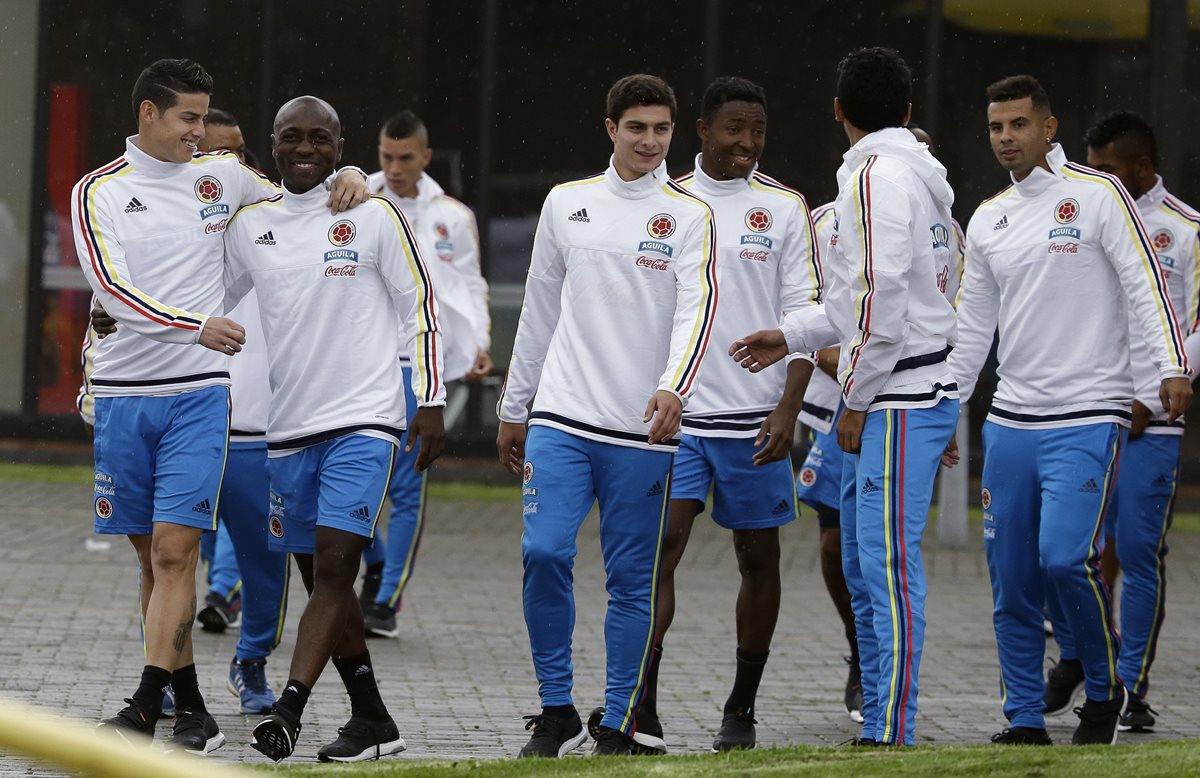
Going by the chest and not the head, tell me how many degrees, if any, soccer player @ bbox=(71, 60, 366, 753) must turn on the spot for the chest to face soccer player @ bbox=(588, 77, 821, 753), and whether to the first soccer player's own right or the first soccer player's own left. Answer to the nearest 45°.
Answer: approximately 45° to the first soccer player's own left

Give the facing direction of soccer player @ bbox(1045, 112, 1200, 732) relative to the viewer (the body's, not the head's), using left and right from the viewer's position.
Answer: facing the viewer and to the left of the viewer

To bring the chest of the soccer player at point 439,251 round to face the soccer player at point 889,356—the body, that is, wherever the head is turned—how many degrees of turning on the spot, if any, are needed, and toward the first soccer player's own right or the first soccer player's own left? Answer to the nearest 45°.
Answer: approximately 45° to the first soccer player's own left

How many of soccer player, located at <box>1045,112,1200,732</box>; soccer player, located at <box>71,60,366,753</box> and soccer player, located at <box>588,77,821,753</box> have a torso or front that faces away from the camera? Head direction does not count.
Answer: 0

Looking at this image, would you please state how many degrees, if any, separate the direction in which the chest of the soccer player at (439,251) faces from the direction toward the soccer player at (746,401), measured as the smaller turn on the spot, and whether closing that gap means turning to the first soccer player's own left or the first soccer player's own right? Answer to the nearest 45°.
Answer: approximately 45° to the first soccer player's own left

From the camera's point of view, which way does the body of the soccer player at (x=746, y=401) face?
toward the camera

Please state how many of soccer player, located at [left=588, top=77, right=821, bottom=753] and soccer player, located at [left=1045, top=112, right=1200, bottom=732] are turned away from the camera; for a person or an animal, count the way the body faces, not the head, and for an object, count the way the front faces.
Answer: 0

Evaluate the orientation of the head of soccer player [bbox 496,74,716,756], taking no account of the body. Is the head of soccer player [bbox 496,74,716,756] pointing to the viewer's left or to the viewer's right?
to the viewer's right

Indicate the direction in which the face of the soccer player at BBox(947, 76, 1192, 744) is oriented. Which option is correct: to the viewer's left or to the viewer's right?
to the viewer's left

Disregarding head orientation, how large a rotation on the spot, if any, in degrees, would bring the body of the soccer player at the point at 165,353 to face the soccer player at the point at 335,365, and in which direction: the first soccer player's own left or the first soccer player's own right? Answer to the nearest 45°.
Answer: approximately 45° to the first soccer player's own left

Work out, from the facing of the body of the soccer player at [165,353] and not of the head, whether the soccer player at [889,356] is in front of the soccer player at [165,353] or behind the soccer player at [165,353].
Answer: in front

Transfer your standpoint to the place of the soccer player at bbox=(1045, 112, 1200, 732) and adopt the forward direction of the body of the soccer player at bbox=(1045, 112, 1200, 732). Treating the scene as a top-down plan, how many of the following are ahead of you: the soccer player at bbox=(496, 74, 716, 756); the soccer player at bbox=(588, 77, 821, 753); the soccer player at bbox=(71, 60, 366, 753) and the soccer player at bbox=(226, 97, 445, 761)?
4

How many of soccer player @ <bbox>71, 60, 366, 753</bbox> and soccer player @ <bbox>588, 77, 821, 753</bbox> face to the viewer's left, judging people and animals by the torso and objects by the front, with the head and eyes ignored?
0

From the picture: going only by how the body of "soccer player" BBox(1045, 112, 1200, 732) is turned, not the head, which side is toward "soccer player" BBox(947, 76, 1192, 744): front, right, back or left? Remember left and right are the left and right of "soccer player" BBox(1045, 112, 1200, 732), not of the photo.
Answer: front

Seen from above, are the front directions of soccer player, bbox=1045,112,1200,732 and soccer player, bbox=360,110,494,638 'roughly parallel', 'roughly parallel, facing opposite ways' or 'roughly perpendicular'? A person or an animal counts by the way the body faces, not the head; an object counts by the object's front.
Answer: roughly parallel

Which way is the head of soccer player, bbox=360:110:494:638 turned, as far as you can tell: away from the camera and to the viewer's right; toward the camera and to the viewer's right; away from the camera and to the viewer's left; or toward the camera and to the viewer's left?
toward the camera and to the viewer's left

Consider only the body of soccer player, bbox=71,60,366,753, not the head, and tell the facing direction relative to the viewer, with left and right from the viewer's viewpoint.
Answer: facing the viewer and to the right of the viewer

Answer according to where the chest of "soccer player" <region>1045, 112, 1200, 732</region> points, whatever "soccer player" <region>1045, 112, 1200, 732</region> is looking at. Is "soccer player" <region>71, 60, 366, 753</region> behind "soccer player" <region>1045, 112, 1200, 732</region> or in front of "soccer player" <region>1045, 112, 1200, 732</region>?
in front
